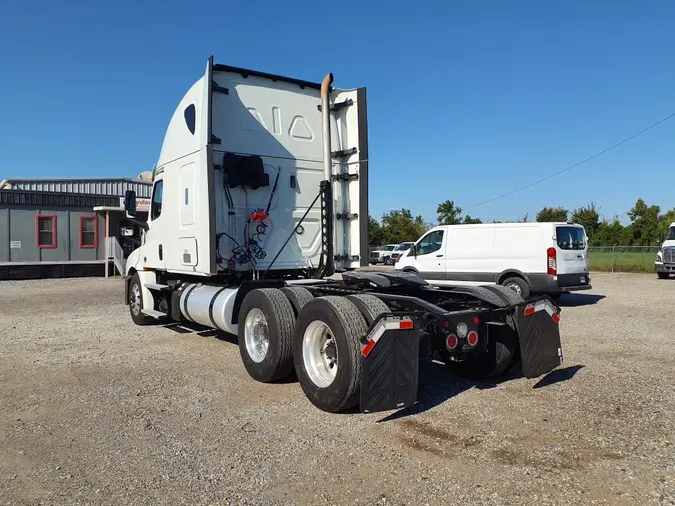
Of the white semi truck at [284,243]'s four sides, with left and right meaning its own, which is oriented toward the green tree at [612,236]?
right

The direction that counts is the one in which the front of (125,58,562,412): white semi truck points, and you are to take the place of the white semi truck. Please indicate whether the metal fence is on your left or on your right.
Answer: on your right

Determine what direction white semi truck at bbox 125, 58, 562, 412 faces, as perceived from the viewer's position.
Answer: facing away from the viewer and to the left of the viewer

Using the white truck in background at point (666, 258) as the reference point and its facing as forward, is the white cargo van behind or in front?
in front

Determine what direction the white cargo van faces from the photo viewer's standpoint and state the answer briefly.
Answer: facing away from the viewer and to the left of the viewer

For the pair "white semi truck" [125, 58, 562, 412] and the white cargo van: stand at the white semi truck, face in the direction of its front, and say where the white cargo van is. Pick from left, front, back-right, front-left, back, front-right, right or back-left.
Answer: right

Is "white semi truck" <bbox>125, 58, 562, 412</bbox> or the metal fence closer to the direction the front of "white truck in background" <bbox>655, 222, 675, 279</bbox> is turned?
the white semi truck

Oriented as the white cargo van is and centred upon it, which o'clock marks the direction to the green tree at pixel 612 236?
The green tree is roughly at 2 o'clock from the white cargo van.

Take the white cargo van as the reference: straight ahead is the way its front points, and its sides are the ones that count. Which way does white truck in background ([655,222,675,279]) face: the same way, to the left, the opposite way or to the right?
to the left

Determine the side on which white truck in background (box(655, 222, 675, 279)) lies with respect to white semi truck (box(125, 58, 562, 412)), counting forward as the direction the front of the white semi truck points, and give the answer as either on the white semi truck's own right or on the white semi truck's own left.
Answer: on the white semi truck's own right

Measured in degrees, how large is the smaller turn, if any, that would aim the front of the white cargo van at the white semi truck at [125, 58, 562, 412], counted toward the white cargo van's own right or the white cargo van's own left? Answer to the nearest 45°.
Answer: approximately 90° to the white cargo van's own left

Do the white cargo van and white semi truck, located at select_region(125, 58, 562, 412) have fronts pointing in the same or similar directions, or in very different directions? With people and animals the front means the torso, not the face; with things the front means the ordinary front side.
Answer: same or similar directions

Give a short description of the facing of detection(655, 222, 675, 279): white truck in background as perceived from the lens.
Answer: facing the viewer and to the left of the viewer
